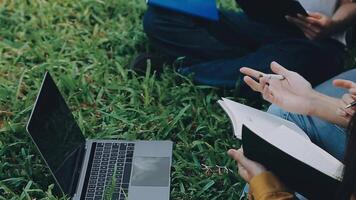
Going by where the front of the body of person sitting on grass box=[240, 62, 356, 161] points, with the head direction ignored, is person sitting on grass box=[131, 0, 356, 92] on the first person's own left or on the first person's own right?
on the first person's own right

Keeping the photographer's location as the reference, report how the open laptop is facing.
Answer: facing to the right of the viewer

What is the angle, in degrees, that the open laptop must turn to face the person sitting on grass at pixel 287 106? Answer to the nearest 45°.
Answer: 0° — it already faces them

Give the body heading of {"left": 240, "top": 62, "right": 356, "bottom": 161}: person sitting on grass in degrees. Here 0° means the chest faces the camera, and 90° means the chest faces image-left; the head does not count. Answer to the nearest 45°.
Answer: approximately 90°

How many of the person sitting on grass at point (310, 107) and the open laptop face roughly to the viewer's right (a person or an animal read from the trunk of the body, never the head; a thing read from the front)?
1

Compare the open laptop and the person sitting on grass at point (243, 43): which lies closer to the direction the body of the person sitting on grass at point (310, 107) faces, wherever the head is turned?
the open laptop
